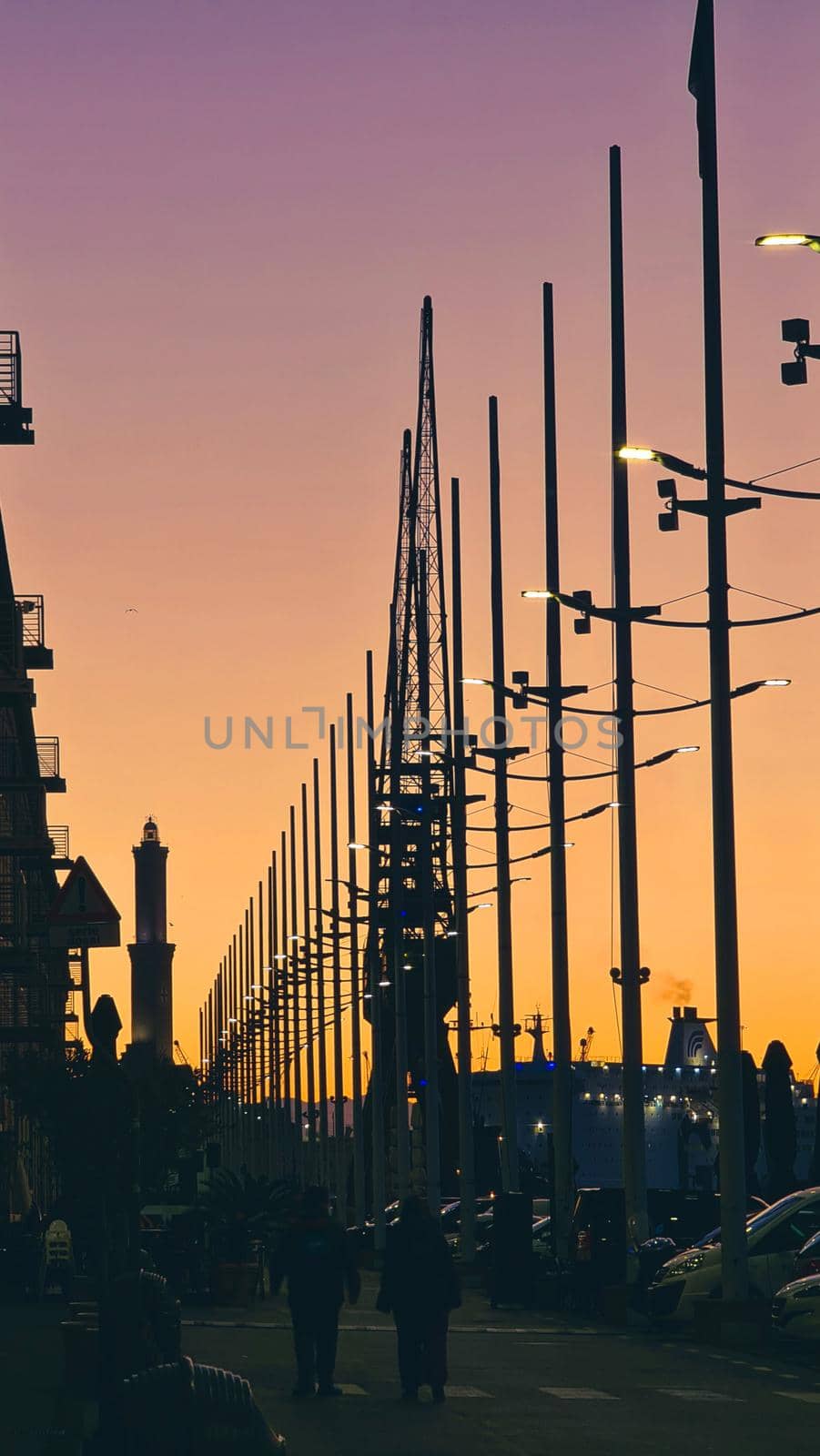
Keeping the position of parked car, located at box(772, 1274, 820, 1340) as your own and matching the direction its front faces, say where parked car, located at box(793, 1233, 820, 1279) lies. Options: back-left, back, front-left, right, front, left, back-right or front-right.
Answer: back-right

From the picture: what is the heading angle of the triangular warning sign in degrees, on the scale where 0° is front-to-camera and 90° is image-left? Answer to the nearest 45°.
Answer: approximately 0°

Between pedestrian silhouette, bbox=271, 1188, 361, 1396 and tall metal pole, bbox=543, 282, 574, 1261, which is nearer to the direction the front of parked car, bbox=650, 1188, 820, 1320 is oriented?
the pedestrian silhouette

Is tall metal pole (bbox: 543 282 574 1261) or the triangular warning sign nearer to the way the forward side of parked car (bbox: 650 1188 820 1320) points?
the triangular warning sign

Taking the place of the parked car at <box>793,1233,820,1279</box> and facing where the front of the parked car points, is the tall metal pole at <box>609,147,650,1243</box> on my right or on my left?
on my right

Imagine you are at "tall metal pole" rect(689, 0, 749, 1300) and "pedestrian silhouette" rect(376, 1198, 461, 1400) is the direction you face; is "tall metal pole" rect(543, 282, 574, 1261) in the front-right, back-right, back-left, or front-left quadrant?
back-right

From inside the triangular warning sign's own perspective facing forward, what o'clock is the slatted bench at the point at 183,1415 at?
The slatted bench is roughly at 12 o'clock from the triangular warning sign.
